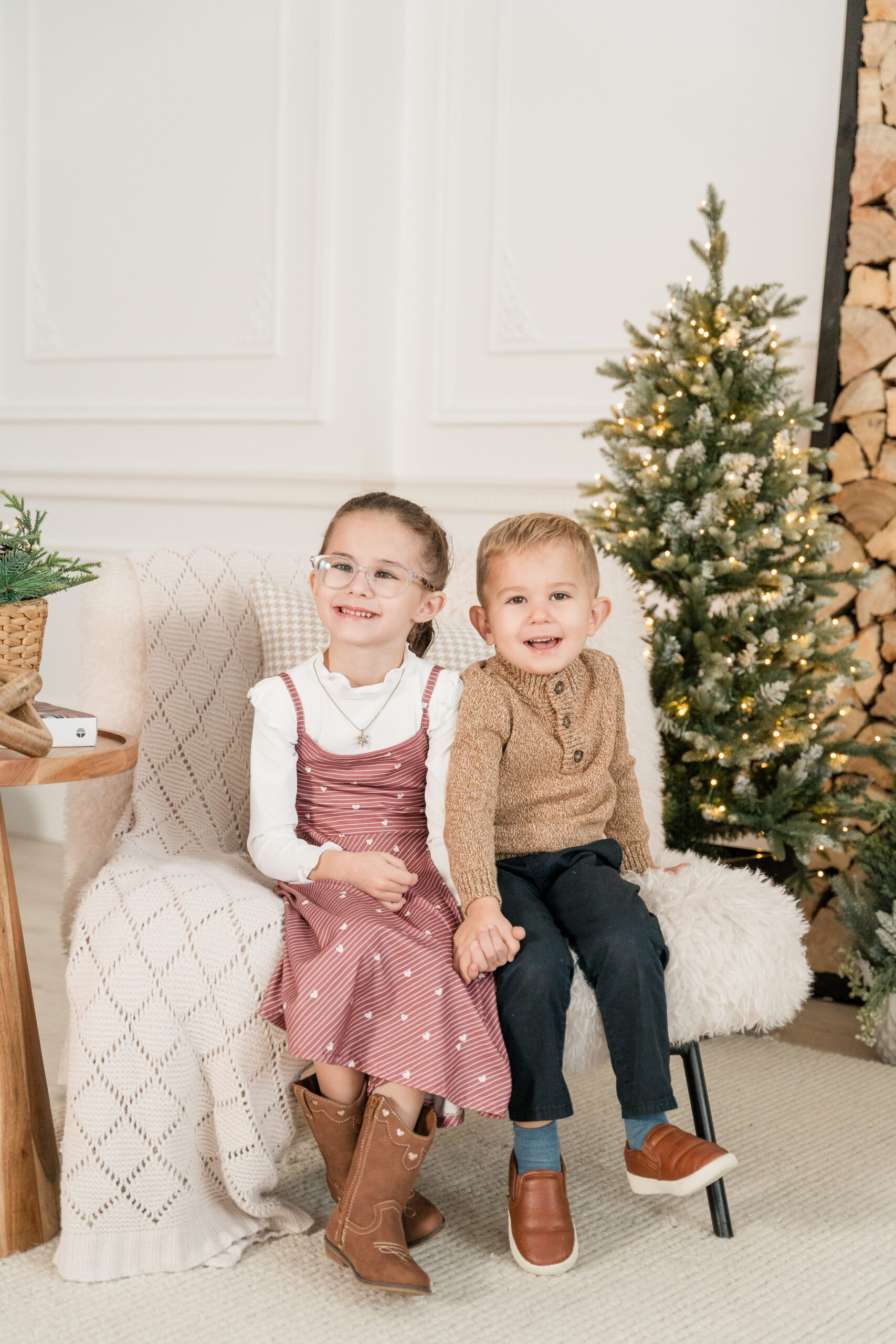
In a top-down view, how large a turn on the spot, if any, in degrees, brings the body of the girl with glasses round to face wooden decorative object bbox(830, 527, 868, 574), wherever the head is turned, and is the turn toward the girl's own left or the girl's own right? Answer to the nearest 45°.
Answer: approximately 135° to the girl's own left

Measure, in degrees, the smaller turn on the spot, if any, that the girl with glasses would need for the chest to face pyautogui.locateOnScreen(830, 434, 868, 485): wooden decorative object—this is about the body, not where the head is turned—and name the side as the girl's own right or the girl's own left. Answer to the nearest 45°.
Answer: approximately 135° to the girl's own left

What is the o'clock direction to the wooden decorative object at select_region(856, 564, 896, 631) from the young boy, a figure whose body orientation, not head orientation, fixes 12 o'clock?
The wooden decorative object is roughly at 7 o'clock from the young boy.

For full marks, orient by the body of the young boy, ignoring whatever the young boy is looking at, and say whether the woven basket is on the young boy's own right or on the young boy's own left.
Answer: on the young boy's own right

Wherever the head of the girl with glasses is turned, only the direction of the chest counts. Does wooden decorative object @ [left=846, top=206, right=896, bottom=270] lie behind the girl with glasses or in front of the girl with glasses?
behind

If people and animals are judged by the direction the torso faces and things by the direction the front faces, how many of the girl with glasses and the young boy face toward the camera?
2
